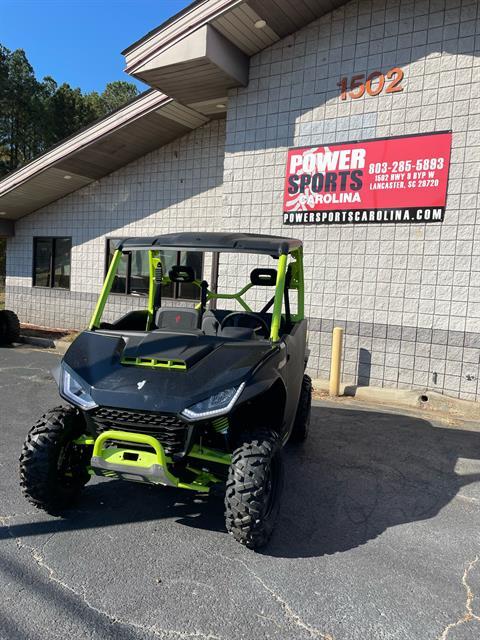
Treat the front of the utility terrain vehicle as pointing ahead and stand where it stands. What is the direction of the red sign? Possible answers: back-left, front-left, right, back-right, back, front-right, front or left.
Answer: back

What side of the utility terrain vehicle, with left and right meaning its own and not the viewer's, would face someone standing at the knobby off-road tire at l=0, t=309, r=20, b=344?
right

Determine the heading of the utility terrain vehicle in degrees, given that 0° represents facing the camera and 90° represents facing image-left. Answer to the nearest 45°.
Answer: approximately 45°

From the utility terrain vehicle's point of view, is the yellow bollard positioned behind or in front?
behind
